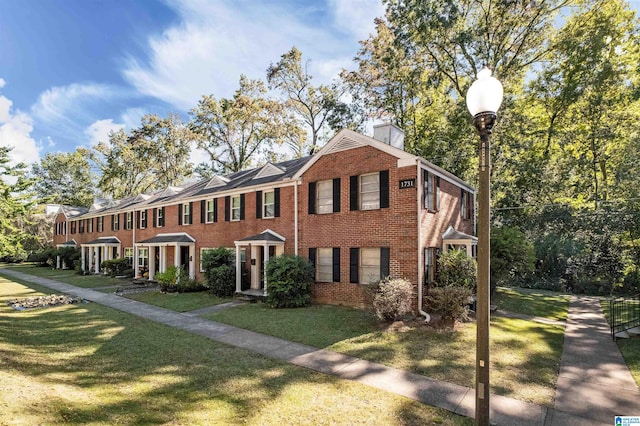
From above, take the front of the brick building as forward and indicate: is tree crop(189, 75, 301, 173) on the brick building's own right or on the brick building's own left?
on the brick building's own right

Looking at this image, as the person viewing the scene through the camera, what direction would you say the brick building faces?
facing the viewer and to the left of the viewer

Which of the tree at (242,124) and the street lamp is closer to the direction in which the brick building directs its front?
the street lamp

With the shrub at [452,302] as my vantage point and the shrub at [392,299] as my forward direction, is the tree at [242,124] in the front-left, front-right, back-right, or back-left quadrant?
front-right

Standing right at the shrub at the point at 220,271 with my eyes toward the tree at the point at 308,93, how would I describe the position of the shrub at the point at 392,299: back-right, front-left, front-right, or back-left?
back-right

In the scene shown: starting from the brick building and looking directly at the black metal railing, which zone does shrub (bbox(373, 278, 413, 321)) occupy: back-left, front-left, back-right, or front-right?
front-right

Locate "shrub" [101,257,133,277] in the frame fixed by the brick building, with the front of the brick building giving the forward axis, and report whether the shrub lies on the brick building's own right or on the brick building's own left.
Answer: on the brick building's own right

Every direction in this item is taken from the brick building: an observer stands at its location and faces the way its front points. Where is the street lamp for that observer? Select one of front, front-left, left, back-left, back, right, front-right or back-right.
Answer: front-left

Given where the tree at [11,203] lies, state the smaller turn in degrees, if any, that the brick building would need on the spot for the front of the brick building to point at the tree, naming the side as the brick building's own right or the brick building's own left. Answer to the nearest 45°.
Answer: approximately 45° to the brick building's own right

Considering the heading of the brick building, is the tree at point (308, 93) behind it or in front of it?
behind
